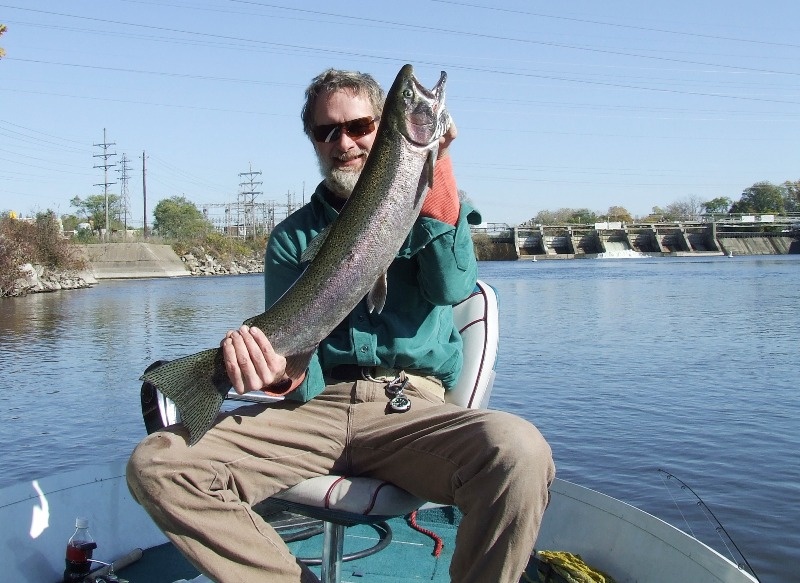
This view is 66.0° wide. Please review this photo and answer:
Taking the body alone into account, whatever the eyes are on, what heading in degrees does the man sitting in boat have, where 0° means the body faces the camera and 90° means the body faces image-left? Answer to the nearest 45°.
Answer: approximately 0°

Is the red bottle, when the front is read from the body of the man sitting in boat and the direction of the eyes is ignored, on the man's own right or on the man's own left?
on the man's own right
